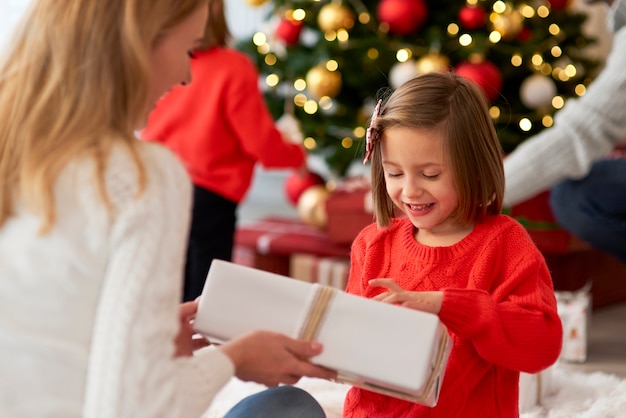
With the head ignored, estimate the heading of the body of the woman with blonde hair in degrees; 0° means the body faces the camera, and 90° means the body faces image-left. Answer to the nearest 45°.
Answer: approximately 225°

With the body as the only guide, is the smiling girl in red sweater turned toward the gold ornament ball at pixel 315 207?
no

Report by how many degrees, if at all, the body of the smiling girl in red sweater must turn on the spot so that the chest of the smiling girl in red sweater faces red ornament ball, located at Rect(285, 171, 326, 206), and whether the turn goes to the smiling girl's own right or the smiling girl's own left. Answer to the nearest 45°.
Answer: approximately 135° to the smiling girl's own right

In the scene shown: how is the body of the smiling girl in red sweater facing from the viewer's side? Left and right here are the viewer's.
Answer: facing the viewer and to the left of the viewer

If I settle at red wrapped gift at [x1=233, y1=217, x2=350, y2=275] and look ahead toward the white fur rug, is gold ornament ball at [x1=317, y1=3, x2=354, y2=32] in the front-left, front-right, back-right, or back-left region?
back-left

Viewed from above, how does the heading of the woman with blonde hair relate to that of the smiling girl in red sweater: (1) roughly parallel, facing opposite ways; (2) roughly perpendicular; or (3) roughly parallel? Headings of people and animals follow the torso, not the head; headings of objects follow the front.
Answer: roughly parallel, facing opposite ways

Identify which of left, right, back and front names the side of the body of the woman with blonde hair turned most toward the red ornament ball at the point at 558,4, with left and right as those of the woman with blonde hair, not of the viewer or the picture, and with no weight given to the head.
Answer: front

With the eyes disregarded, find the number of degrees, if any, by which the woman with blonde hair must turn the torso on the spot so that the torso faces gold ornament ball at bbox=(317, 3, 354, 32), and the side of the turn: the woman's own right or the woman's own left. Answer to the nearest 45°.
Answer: approximately 45° to the woman's own left

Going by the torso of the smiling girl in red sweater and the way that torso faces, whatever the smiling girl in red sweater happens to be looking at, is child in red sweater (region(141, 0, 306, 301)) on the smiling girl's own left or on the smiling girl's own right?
on the smiling girl's own right

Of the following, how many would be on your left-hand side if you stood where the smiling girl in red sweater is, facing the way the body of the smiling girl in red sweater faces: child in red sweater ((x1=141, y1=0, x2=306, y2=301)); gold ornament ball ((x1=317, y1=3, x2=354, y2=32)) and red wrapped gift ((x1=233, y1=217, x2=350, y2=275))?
0

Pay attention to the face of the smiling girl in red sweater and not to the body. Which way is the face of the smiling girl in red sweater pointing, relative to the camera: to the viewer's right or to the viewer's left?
to the viewer's left

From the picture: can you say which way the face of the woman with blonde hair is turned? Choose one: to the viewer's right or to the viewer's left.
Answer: to the viewer's right

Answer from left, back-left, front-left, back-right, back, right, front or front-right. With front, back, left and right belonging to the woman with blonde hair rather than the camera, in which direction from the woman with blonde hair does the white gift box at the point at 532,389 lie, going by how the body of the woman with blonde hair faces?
front

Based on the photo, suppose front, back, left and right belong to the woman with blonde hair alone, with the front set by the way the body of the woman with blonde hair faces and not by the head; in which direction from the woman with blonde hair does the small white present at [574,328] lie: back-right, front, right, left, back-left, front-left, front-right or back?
front

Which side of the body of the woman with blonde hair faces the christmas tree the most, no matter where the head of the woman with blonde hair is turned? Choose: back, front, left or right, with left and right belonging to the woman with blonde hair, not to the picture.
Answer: front
